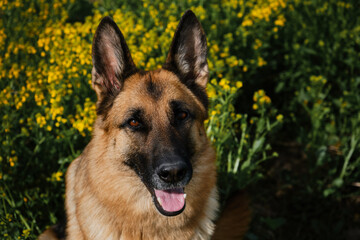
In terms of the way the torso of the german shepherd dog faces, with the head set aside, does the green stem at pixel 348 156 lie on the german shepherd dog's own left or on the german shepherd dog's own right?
on the german shepherd dog's own left

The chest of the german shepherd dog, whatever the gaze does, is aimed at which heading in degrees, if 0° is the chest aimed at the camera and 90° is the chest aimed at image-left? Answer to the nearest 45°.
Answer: approximately 0°
